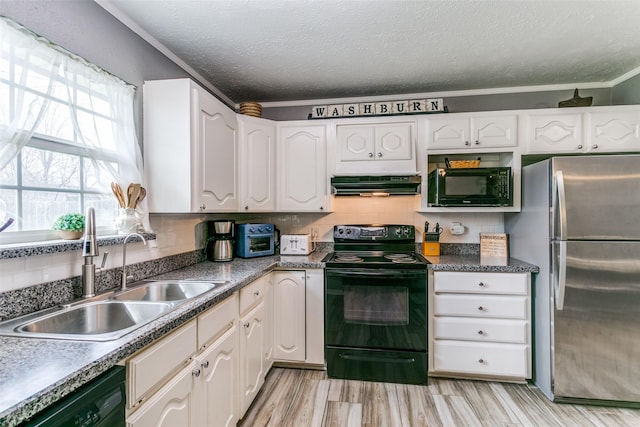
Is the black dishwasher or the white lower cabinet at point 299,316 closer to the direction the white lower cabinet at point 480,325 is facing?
the black dishwasher

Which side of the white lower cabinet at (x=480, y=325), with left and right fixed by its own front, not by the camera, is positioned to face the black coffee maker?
right

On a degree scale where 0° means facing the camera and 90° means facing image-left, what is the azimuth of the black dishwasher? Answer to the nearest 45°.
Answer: approximately 315°

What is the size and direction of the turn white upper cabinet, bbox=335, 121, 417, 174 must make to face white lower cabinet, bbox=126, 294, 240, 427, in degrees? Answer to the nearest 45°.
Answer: approximately 45° to its right

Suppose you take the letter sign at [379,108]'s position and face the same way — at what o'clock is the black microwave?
The black microwave is roughly at 9 o'clock from the letter sign.

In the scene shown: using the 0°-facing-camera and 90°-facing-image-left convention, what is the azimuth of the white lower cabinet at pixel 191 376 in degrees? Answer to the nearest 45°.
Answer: approximately 315°

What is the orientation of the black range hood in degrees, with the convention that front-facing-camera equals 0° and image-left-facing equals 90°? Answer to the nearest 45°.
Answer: approximately 0°

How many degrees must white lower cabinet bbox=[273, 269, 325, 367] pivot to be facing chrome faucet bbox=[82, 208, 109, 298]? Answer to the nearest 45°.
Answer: approximately 45° to its right

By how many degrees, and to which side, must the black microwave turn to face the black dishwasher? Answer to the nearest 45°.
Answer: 0° — it already faces it

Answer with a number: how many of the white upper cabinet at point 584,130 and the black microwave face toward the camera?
2

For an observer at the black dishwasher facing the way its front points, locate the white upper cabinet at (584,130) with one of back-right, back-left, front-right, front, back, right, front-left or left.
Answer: front-left

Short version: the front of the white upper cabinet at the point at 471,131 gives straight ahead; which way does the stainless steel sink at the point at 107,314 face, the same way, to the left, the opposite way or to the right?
to the left

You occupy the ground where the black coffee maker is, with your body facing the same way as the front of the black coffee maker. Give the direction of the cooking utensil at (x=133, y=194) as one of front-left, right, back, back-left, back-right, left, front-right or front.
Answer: right

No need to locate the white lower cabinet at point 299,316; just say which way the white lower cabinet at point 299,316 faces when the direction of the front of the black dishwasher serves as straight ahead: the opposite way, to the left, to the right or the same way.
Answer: to the right
